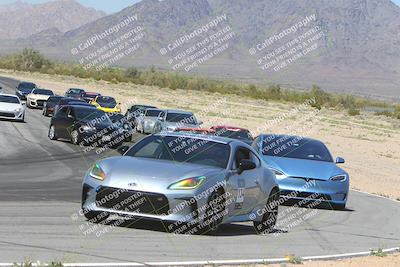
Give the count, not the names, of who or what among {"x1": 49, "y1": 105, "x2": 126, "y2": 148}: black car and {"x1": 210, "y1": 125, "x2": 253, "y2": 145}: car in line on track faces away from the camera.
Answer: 0

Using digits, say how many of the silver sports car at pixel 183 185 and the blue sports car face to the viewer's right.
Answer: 0

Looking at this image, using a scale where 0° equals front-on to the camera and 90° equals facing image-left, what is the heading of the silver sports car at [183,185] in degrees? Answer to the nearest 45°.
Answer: approximately 45°

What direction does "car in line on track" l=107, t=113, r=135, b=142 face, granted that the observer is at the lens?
facing the viewer and to the right of the viewer

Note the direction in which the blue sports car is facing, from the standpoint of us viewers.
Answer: facing the viewer

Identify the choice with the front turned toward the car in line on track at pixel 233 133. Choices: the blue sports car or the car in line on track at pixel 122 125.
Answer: the car in line on track at pixel 122 125

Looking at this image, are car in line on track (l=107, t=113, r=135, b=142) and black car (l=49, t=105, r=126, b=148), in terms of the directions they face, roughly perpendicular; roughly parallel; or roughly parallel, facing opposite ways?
roughly parallel

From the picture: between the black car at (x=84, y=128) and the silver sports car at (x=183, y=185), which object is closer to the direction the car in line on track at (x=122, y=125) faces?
the silver sports car

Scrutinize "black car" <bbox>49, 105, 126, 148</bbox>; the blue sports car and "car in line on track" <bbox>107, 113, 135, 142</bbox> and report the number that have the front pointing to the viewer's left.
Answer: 0

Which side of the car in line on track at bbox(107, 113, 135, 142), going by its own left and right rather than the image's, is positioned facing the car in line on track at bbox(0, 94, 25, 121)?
back

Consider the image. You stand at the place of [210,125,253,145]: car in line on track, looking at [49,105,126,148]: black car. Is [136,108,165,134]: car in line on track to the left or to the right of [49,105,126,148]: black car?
right

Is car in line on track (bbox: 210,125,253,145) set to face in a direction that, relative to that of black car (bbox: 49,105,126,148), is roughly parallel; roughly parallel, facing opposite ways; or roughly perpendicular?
roughly parallel
